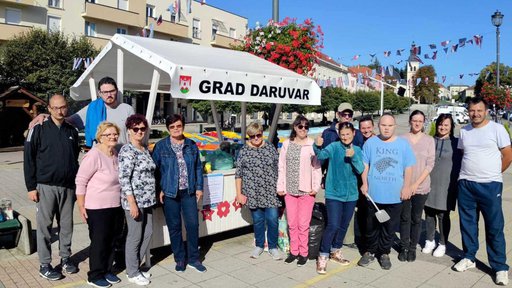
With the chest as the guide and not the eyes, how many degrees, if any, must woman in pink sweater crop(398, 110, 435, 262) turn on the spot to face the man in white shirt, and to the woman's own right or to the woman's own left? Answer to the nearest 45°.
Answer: approximately 45° to the woman's own left

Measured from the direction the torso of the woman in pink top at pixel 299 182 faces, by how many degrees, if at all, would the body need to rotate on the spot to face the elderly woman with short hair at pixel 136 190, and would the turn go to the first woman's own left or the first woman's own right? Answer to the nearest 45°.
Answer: approximately 45° to the first woman's own right

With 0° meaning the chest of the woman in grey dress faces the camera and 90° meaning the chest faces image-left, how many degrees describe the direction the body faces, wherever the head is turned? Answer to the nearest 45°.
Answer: approximately 45°

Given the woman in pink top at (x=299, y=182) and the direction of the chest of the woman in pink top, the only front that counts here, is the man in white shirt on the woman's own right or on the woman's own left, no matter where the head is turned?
on the woman's own left
